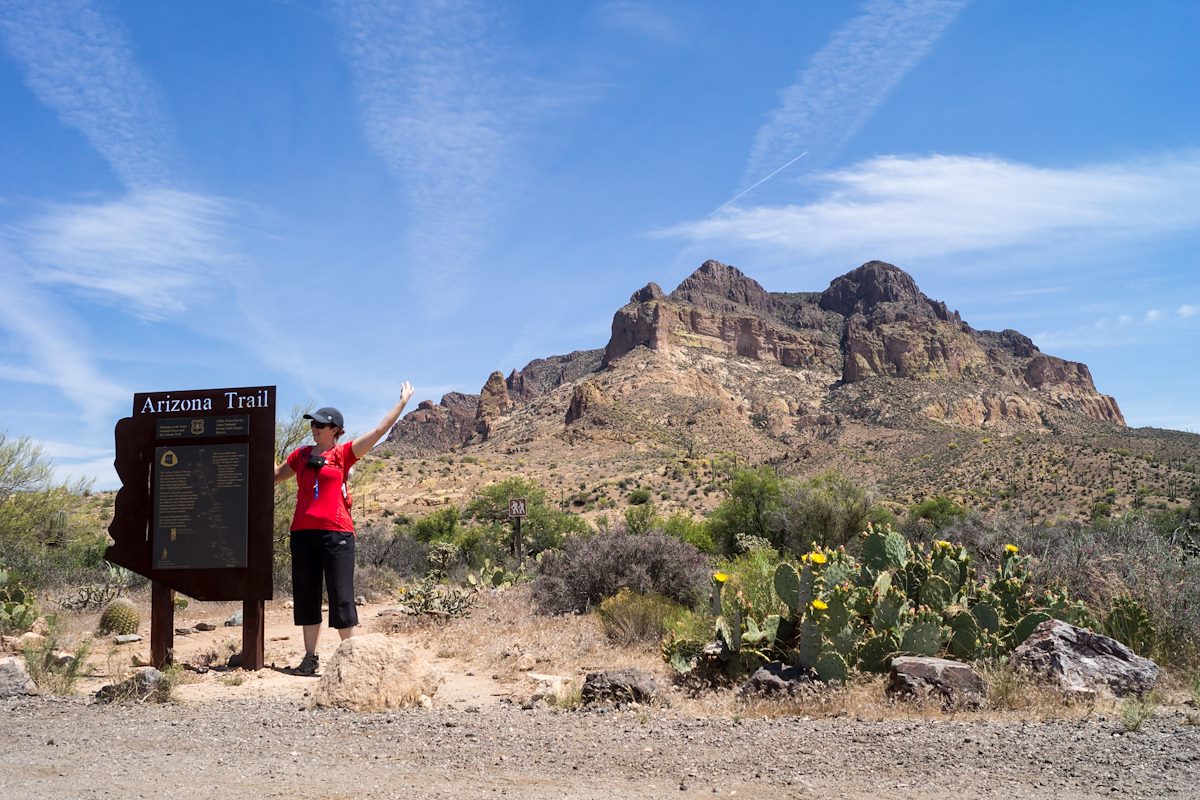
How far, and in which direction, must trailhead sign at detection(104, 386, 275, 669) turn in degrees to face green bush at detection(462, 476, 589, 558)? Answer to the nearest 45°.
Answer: approximately 135° to its left

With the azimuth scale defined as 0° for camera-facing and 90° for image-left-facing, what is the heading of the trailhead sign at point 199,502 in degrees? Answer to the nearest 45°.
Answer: approximately 0°

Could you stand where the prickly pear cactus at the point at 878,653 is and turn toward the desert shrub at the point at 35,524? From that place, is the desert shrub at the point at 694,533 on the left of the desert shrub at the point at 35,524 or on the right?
right

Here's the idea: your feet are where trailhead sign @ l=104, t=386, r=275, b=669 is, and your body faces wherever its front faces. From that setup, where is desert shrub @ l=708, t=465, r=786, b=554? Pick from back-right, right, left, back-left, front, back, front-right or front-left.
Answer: back-left

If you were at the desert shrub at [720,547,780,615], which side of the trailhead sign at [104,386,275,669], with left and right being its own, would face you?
left

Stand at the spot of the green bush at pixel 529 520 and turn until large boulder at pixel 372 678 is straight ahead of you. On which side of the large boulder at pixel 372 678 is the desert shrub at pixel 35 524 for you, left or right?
right

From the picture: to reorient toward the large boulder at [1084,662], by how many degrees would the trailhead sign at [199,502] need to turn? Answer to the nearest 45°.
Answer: approximately 45° to its left

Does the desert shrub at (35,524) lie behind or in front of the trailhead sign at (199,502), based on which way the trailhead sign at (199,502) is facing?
behind

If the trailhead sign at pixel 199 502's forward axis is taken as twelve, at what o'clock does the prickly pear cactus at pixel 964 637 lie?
The prickly pear cactus is roughly at 10 o'clock from the trailhead sign.

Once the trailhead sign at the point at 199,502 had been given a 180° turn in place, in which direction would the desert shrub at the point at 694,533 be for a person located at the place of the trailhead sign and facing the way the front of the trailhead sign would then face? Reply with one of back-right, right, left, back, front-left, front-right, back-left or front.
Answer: front-right

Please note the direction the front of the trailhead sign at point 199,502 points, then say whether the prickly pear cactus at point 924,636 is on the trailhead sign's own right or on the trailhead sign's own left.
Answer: on the trailhead sign's own left
